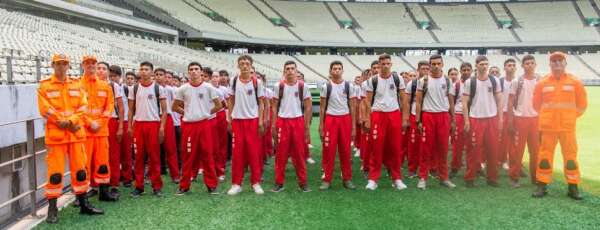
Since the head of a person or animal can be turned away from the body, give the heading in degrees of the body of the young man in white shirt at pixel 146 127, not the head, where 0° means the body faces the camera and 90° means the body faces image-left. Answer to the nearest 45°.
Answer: approximately 0°

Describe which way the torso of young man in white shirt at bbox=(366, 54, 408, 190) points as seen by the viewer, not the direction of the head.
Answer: toward the camera

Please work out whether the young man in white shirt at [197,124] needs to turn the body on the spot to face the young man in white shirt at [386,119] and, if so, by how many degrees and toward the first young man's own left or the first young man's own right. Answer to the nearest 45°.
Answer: approximately 90° to the first young man's own left

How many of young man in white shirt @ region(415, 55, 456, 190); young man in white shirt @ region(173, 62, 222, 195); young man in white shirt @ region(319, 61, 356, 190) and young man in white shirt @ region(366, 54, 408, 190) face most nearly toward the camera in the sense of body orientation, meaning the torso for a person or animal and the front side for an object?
4

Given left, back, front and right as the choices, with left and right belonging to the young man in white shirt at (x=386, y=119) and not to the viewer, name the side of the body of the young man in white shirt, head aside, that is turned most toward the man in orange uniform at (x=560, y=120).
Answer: left

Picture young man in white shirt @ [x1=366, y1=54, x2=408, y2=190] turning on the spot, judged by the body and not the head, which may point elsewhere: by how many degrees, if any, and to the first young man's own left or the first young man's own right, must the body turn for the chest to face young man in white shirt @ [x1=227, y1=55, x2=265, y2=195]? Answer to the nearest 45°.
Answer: approximately 90° to the first young man's own right

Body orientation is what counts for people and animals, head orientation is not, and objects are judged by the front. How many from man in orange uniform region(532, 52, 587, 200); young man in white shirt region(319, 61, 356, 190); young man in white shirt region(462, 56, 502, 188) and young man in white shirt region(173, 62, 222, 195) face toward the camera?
4

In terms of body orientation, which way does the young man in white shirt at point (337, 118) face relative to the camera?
toward the camera

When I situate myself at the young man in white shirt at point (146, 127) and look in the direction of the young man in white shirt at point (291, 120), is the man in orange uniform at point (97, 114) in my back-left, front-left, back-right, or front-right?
back-right

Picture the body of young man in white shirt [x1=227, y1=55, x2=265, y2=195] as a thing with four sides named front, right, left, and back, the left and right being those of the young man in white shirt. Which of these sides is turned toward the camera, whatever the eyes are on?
front

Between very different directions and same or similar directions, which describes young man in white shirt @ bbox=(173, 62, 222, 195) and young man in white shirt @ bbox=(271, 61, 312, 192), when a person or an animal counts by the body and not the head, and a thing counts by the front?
same or similar directions

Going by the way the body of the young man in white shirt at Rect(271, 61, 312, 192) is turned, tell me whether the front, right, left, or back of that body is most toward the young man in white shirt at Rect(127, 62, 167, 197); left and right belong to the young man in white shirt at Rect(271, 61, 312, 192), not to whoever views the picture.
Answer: right
